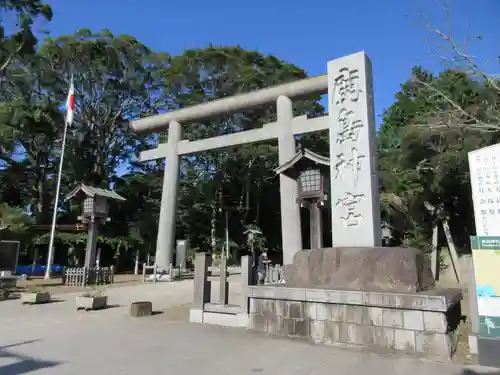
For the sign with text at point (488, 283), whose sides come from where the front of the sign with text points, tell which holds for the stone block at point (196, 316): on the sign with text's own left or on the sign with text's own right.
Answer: on the sign with text's own right

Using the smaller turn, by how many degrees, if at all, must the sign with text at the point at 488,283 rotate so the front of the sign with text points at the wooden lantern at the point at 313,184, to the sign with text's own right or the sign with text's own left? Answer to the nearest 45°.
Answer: approximately 135° to the sign with text's own right

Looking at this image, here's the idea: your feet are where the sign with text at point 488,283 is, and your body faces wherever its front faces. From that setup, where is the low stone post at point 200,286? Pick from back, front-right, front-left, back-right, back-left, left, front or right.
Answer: right

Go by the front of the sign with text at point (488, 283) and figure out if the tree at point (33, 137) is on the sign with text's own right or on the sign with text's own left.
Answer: on the sign with text's own right

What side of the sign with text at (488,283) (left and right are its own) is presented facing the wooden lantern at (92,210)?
right

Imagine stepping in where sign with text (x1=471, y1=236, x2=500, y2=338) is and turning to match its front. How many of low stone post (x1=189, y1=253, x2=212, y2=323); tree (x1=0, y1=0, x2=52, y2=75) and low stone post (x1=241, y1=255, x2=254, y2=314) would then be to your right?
3

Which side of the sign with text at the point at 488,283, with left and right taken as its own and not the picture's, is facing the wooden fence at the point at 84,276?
right

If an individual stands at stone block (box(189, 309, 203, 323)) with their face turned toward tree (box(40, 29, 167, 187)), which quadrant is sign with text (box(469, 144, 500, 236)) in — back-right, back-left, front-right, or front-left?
back-right

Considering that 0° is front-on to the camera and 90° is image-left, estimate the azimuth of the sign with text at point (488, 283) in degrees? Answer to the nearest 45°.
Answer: approximately 0°
